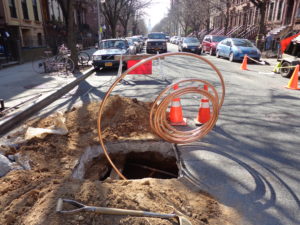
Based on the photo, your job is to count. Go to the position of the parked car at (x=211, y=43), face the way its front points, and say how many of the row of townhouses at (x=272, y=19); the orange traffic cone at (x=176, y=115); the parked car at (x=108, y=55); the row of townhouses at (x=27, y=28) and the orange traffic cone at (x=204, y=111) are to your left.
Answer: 1

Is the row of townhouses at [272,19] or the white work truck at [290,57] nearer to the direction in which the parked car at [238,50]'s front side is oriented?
the white work truck

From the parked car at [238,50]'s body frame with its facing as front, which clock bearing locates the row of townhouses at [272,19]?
The row of townhouses is roughly at 8 o'clock from the parked car.

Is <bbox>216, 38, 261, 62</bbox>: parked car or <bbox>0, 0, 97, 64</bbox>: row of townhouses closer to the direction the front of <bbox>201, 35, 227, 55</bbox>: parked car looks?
the parked car

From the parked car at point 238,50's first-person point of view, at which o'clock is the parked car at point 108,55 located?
the parked car at point 108,55 is roughly at 3 o'clock from the parked car at point 238,50.

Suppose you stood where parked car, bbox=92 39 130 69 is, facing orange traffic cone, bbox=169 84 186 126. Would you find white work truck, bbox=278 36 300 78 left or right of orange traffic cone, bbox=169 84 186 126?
left

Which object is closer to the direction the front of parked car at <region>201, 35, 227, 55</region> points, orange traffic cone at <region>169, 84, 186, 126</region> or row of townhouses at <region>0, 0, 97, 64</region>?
the orange traffic cone

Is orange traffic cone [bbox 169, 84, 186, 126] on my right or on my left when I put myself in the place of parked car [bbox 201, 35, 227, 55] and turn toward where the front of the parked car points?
on my right

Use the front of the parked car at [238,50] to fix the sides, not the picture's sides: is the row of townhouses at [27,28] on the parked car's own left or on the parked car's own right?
on the parked car's own right

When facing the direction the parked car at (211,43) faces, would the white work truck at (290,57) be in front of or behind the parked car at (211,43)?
in front

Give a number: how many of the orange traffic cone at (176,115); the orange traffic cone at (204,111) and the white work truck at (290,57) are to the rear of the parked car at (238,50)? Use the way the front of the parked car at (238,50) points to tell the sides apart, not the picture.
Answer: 0

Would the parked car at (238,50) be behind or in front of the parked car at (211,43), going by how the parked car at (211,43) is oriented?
in front

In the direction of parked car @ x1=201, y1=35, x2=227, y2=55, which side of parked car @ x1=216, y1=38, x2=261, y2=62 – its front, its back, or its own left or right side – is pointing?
back

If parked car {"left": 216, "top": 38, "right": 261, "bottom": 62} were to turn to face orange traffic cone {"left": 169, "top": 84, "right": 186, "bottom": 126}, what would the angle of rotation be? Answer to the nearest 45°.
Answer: approximately 45° to its right

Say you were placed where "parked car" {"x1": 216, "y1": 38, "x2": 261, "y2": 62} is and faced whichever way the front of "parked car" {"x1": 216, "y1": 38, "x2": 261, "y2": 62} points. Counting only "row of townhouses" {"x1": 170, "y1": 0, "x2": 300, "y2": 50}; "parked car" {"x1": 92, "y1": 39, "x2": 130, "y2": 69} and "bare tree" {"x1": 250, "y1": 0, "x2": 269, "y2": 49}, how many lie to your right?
1

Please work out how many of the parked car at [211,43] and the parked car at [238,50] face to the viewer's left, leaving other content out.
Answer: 0

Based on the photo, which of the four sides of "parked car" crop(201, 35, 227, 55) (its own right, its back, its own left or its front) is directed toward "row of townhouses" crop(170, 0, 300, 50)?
left

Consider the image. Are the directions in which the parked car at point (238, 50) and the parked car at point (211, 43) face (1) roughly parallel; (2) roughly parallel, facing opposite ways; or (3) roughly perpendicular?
roughly parallel
